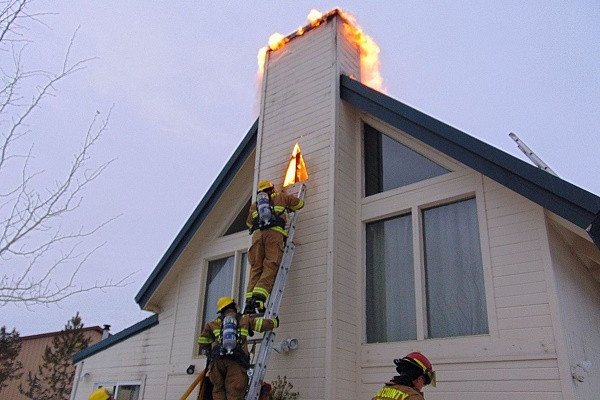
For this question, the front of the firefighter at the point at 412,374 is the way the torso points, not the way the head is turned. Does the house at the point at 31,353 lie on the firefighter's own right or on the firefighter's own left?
on the firefighter's own left

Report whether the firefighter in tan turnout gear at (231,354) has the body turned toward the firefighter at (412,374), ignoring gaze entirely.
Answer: no

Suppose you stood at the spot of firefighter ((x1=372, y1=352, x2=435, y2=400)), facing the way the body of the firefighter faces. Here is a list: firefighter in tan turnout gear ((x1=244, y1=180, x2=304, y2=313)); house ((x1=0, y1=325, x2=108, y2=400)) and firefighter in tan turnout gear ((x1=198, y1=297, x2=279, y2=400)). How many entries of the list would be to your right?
0

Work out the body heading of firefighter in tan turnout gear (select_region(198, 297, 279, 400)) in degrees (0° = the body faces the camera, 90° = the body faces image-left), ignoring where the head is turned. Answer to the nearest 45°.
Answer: approximately 180°
